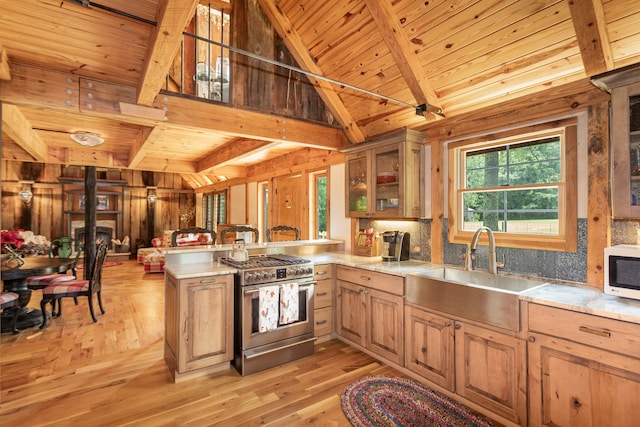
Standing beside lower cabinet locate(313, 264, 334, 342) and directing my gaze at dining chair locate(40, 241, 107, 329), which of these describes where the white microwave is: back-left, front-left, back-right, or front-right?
back-left

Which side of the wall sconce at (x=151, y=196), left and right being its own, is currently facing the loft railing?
front

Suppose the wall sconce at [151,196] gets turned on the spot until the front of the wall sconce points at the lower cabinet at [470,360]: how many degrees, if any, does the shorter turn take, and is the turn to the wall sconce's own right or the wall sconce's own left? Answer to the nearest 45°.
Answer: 0° — it already faces it

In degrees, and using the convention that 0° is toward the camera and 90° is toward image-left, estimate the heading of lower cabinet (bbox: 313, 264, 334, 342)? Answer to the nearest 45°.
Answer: approximately 315°

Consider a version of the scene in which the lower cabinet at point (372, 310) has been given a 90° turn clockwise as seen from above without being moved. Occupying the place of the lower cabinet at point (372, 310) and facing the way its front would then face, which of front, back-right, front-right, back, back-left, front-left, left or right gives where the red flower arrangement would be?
front-left

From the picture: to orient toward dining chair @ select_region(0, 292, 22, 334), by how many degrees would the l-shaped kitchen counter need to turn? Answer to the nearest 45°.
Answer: approximately 45° to its right

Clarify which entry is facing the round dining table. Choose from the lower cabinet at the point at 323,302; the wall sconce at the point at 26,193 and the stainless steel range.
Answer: the wall sconce

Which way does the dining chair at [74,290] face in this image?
to the viewer's left

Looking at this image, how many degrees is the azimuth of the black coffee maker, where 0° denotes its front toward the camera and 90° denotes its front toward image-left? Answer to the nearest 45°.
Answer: approximately 45°

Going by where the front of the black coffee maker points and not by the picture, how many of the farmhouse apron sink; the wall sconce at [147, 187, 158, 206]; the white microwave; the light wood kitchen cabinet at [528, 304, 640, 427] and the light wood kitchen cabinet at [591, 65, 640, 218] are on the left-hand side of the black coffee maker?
4

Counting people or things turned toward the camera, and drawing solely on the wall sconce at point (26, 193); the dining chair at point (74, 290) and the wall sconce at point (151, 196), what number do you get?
2
